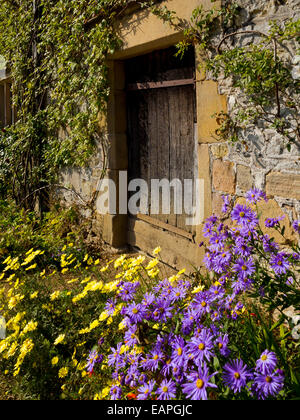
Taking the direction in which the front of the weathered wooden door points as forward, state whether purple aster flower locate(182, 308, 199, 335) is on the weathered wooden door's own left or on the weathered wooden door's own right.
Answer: on the weathered wooden door's own left

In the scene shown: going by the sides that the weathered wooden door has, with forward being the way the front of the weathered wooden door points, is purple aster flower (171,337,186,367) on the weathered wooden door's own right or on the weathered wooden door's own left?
on the weathered wooden door's own left

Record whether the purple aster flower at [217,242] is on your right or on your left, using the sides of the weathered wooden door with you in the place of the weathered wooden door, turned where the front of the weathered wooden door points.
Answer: on your left

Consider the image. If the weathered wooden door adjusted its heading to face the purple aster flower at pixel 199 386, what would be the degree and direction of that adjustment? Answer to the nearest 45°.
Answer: approximately 45° to its left

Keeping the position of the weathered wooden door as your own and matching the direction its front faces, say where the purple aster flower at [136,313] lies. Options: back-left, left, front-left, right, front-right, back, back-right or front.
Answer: front-left

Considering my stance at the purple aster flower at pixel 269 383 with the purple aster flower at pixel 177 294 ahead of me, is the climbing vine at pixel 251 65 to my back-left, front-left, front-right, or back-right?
front-right

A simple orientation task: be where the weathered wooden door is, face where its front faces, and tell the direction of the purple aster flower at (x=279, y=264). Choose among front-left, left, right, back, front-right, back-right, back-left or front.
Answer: front-left

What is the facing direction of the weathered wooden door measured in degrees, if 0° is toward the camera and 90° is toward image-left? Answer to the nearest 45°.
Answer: approximately 45°

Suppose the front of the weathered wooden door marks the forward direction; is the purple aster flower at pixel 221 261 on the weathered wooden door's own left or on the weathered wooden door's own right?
on the weathered wooden door's own left

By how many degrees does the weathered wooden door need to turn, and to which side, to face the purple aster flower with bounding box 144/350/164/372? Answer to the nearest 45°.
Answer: approximately 45° to its left

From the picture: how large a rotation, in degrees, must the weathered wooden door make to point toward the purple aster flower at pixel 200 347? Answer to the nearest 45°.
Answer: approximately 45° to its left

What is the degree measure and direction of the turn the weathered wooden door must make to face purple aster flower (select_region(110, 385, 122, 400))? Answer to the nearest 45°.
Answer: approximately 45° to its left

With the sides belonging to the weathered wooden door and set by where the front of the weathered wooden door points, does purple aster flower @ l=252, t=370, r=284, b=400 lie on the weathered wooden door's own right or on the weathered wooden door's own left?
on the weathered wooden door's own left

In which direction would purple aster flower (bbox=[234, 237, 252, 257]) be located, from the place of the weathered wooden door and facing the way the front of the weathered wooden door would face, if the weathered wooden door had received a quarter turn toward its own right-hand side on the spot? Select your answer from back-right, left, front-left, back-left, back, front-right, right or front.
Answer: back-left

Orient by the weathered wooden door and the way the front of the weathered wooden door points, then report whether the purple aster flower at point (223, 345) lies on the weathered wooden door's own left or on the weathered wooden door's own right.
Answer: on the weathered wooden door's own left
